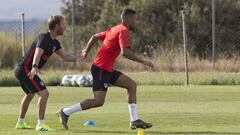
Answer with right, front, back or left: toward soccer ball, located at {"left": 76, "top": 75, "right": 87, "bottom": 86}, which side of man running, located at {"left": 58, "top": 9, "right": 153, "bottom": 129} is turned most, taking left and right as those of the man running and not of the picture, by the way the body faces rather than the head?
left

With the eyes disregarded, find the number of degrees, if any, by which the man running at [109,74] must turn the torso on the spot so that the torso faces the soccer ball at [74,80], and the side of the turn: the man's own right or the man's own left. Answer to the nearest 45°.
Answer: approximately 90° to the man's own left

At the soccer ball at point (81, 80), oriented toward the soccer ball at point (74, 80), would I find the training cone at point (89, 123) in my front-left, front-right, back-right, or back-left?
back-left

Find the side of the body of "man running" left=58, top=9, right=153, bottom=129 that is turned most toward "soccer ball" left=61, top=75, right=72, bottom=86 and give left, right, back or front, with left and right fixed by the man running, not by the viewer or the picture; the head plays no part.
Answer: left

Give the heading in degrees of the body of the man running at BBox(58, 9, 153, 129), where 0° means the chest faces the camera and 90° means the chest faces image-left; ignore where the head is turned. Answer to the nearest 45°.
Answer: approximately 270°
